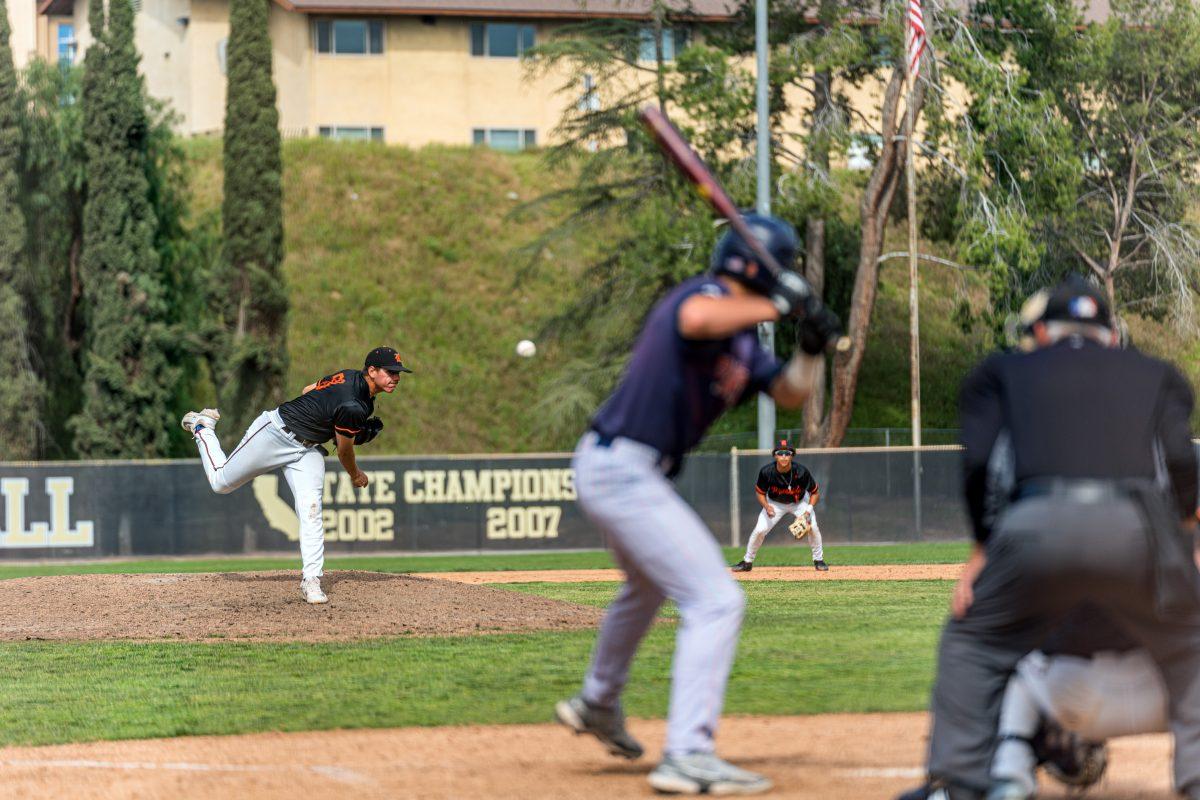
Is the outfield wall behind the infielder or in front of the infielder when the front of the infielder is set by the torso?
behind

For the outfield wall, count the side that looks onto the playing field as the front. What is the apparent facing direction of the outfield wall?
toward the camera

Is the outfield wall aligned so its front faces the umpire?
yes

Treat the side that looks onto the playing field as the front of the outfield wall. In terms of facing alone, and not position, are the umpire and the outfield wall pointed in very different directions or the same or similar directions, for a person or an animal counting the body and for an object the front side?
very different directions

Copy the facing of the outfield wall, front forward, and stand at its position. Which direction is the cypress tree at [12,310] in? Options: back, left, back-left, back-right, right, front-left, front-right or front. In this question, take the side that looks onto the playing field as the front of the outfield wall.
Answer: back-right

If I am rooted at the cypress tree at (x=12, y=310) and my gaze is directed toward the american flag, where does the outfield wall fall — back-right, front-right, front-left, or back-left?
front-right

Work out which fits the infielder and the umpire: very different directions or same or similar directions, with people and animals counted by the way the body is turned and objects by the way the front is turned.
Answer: very different directions

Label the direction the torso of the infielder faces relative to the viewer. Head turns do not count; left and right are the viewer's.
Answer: facing the viewer

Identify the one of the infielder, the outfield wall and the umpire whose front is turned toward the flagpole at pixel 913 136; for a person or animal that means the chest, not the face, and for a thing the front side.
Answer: the umpire

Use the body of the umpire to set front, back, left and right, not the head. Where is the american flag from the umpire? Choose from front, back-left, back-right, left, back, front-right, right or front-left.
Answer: front

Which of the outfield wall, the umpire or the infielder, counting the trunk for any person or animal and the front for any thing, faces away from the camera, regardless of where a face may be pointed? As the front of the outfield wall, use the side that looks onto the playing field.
the umpire

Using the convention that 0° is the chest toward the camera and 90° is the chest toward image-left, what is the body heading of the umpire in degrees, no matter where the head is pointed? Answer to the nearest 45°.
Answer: approximately 180°
